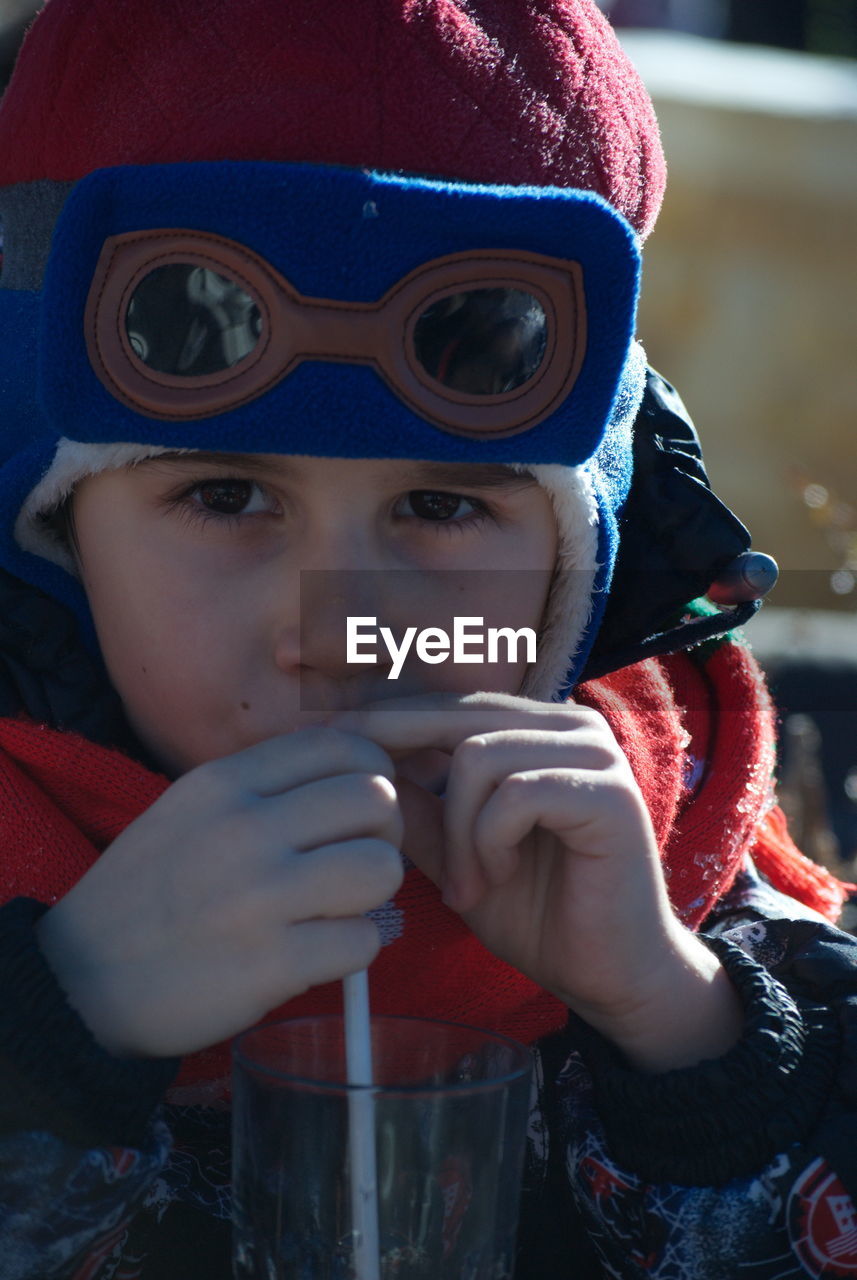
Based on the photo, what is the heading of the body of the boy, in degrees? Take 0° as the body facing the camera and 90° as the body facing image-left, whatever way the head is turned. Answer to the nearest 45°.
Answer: approximately 0°
